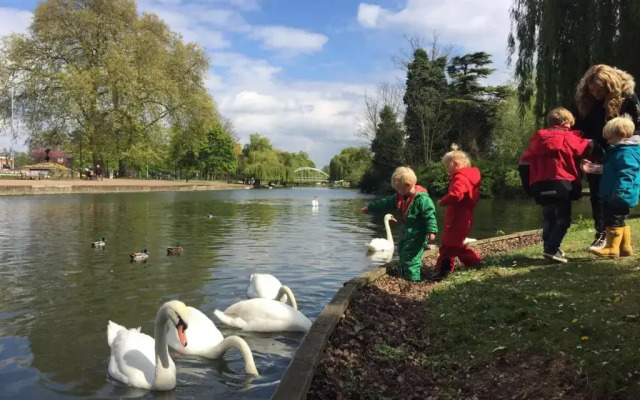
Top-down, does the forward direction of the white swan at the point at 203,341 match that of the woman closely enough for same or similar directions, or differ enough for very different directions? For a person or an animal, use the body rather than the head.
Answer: very different directions

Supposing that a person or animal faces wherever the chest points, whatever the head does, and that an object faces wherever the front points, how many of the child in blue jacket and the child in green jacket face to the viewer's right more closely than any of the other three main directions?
0

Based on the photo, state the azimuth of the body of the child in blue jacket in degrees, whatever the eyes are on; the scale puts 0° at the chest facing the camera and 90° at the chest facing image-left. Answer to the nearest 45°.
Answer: approximately 90°

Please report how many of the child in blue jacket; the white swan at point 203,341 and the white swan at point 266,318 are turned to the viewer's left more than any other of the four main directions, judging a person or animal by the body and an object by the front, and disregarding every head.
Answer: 1

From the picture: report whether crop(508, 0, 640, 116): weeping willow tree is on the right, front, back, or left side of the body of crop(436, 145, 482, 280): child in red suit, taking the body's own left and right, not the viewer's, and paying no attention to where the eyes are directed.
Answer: right

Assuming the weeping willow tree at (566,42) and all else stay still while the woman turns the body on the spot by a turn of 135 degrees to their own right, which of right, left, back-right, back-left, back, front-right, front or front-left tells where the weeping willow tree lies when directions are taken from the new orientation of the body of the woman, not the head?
front

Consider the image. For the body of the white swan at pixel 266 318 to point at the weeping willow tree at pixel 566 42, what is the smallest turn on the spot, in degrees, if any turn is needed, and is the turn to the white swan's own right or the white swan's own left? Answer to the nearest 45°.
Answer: approximately 45° to the white swan's own left

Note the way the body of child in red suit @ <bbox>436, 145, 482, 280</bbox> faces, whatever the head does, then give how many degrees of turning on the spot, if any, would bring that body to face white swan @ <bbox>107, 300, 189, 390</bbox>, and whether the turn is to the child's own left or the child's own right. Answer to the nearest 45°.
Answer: approximately 45° to the child's own left

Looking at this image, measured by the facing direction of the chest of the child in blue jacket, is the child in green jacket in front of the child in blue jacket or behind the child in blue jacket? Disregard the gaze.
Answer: in front

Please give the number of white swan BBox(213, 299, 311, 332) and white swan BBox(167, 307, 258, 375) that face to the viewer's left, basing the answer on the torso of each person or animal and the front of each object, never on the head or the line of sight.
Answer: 0

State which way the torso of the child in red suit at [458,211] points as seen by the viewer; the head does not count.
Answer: to the viewer's left

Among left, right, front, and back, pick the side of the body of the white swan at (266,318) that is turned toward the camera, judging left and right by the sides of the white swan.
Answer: right
